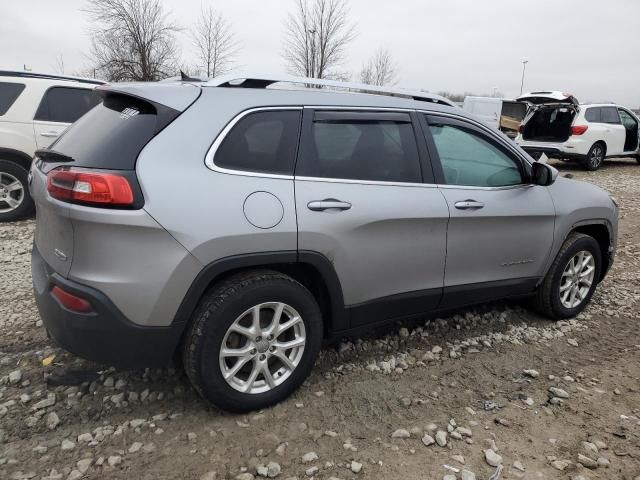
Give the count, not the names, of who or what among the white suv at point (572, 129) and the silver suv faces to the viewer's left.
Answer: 0

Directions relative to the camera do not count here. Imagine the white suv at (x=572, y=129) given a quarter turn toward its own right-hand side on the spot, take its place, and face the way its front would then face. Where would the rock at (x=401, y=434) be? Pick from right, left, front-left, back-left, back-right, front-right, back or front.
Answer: front-right

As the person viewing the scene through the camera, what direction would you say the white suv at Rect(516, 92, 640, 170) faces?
facing away from the viewer and to the right of the viewer

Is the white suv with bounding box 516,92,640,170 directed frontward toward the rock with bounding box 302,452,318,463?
no

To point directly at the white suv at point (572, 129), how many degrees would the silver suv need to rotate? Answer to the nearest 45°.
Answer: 0° — it already faces it

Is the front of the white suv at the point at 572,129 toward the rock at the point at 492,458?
no

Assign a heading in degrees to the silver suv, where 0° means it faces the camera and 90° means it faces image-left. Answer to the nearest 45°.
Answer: approximately 225°

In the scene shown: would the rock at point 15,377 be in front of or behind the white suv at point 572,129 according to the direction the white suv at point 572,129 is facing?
behind

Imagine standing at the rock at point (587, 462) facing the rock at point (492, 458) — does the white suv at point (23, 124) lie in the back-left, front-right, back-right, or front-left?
front-right

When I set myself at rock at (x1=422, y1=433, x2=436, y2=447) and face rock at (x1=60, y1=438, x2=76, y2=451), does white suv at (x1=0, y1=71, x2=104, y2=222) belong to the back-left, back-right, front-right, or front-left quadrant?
front-right

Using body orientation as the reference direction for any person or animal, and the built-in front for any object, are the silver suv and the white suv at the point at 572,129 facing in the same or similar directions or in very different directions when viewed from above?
same or similar directions

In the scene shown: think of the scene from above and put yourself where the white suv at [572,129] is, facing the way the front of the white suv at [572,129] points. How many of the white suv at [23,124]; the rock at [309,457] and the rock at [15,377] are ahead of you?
0
